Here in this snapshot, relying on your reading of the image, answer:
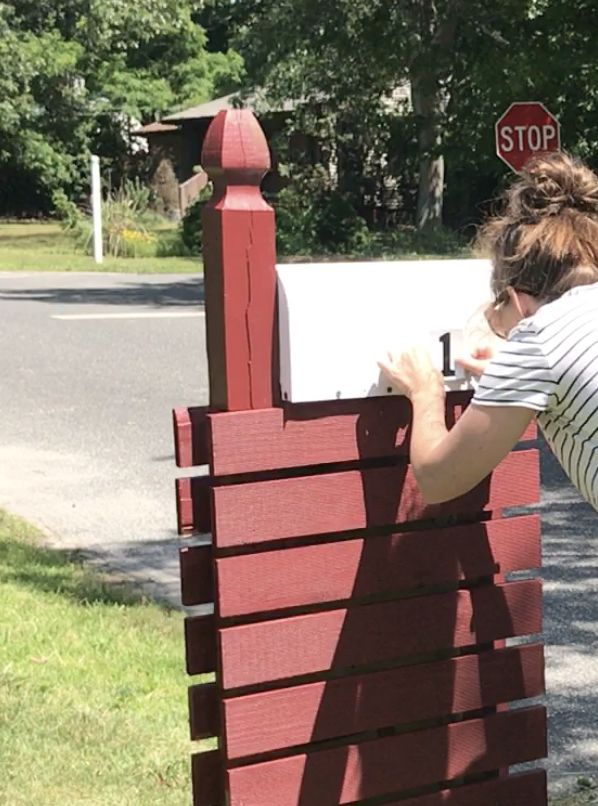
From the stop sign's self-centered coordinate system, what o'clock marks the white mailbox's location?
The white mailbox is roughly at 12 o'clock from the stop sign.

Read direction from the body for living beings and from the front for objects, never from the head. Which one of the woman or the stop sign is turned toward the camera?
the stop sign

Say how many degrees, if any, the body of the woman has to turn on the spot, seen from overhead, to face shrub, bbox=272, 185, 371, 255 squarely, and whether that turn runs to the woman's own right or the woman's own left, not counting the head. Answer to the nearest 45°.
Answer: approximately 45° to the woman's own right

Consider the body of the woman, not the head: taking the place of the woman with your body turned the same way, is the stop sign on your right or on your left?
on your right

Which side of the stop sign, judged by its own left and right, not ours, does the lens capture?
front

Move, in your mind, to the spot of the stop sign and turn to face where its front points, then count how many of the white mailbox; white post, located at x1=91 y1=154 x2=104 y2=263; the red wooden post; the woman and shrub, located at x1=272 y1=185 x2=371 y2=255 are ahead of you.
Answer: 3

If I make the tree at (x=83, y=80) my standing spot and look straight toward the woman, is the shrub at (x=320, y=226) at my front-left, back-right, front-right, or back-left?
front-left

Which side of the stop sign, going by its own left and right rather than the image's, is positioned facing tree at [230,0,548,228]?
back

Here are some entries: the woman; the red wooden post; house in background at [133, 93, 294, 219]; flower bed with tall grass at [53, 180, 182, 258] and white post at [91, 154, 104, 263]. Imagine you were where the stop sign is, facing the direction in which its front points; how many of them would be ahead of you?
2

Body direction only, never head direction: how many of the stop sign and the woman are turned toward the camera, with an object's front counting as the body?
1

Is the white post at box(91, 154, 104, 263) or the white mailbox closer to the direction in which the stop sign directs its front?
the white mailbox

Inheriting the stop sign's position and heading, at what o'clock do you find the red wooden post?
The red wooden post is roughly at 12 o'clock from the stop sign.

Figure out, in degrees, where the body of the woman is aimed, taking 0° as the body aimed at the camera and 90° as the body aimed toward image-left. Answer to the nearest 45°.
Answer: approximately 135°

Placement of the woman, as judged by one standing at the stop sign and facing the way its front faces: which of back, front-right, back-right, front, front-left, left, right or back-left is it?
front
